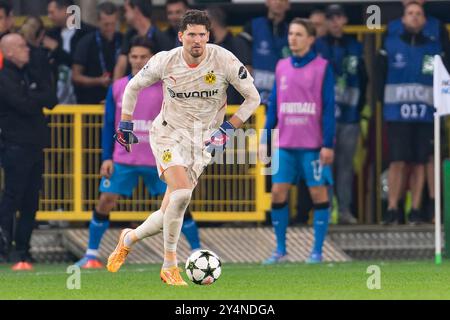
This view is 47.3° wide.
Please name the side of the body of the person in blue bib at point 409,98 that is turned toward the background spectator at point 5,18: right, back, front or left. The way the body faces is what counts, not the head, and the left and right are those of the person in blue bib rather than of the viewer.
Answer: right

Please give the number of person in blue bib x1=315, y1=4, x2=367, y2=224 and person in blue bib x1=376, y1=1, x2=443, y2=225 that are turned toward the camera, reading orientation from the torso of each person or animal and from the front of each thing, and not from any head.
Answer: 2

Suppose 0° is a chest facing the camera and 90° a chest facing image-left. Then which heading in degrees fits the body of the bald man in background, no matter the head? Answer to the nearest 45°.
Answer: approximately 315°

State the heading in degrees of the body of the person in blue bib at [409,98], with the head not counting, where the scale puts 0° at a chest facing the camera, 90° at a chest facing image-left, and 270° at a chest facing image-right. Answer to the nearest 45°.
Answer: approximately 0°

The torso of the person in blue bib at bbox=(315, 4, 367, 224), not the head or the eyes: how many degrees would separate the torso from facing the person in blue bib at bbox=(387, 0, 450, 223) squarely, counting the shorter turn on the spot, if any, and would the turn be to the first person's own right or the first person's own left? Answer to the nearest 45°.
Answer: approximately 90° to the first person's own left
